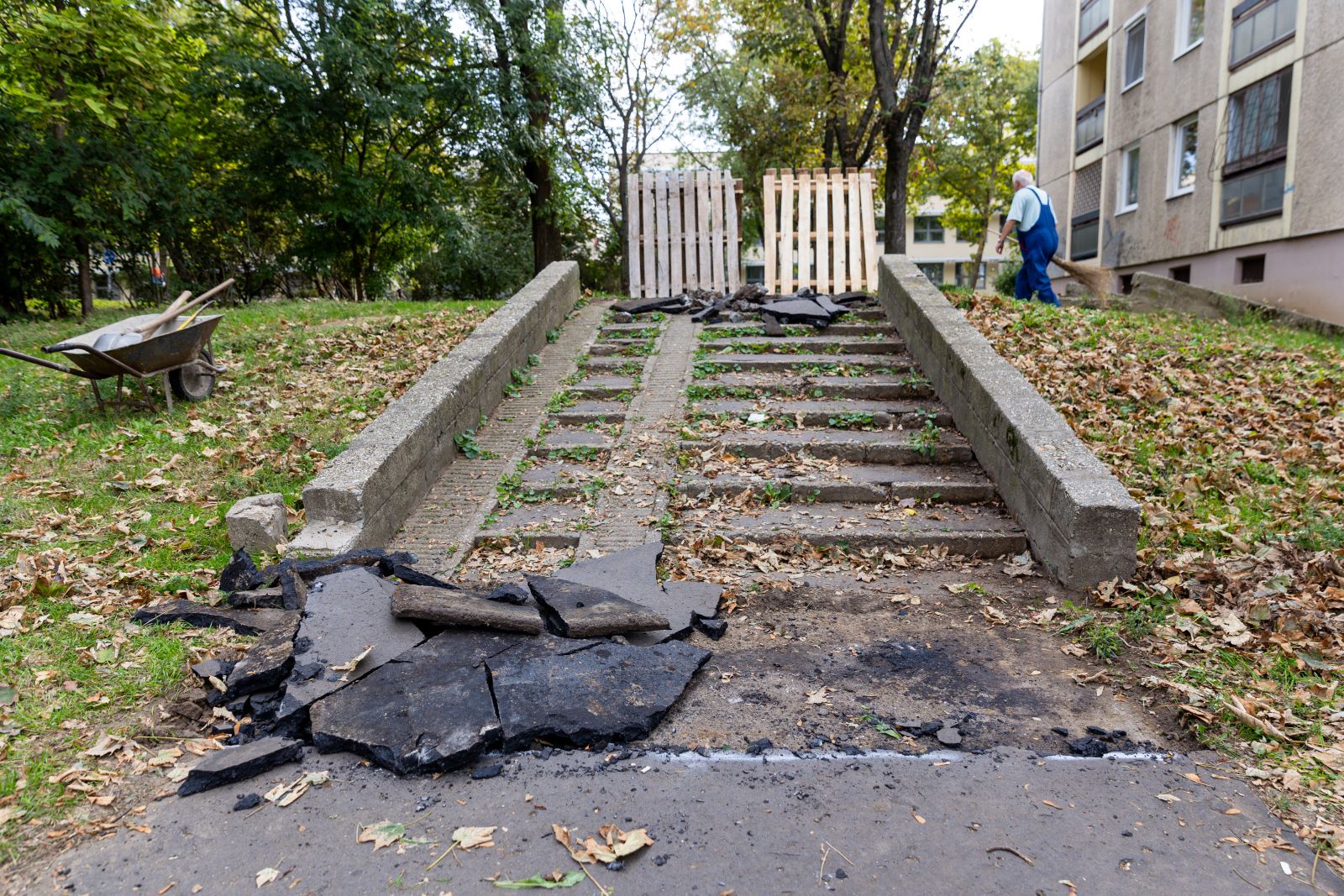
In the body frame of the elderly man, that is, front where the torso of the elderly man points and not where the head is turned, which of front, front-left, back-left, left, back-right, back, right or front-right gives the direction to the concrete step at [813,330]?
left

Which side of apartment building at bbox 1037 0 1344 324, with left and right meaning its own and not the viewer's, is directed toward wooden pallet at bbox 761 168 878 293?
front

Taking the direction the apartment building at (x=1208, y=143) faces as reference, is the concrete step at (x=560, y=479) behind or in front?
in front

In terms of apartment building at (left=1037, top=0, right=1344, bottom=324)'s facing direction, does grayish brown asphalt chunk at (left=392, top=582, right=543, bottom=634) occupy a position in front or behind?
in front

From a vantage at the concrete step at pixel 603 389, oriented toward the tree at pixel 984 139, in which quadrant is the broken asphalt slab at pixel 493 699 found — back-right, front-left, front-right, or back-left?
back-right

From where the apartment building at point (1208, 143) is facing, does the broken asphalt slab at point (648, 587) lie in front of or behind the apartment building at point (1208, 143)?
in front

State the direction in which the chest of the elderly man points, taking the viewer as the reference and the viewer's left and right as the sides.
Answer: facing away from the viewer and to the left of the viewer

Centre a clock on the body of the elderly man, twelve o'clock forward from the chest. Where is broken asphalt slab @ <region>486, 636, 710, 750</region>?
The broken asphalt slab is roughly at 8 o'clock from the elderly man.

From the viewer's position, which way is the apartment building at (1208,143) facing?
facing the viewer and to the left of the viewer

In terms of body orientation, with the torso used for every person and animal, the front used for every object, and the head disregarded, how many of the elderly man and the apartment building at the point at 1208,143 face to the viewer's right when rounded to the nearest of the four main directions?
0

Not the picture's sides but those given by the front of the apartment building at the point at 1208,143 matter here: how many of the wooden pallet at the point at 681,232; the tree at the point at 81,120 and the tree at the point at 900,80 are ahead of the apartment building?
3
